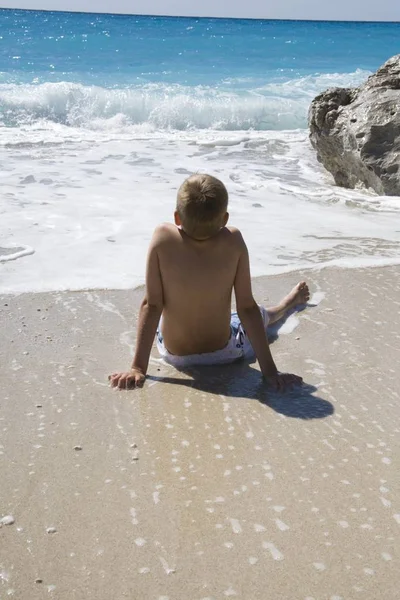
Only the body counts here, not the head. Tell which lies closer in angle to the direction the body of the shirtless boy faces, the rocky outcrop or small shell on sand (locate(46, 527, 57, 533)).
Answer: the rocky outcrop

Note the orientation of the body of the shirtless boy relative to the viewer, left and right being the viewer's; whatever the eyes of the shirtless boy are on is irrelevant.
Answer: facing away from the viewer

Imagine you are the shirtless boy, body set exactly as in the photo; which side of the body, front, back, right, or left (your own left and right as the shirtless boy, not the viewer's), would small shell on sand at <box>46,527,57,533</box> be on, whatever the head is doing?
back

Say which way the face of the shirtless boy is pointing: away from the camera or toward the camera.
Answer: away from the camera
